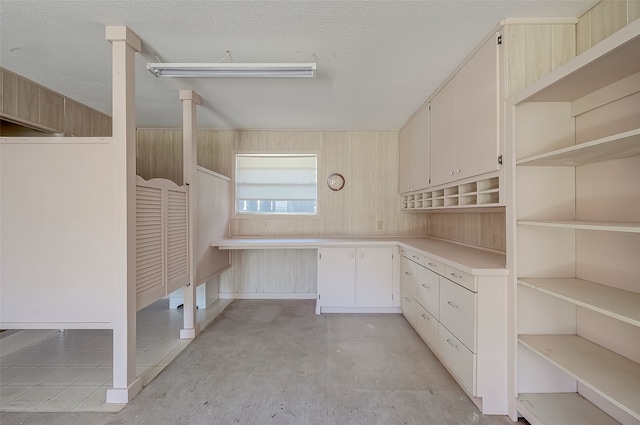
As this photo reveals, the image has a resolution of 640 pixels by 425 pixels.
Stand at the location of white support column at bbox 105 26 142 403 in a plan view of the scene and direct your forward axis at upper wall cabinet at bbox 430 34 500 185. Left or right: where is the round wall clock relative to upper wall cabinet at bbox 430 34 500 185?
left

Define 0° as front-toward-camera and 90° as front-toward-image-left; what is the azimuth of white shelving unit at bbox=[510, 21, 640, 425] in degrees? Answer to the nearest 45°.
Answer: approximately 45°

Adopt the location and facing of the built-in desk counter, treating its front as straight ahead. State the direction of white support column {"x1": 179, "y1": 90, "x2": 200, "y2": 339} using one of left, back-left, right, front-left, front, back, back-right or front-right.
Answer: front-right

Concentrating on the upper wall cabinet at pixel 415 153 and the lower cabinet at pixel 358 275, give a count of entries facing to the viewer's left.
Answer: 1

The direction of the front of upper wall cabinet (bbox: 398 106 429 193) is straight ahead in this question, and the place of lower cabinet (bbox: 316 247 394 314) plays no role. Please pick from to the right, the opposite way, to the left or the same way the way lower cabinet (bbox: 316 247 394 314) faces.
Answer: to the left

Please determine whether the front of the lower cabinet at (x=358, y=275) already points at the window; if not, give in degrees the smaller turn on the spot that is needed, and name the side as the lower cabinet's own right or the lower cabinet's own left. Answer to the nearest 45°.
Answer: approximately 135° to the lower cabinet's own right

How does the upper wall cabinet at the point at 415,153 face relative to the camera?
to the viewer's left

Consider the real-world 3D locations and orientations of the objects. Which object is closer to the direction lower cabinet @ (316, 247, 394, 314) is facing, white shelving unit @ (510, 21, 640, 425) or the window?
the white shelving unit
